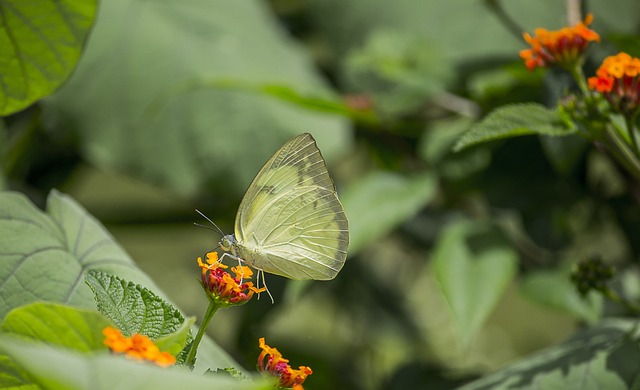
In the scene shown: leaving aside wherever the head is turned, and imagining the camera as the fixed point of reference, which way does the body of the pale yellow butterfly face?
to the viewer's left
